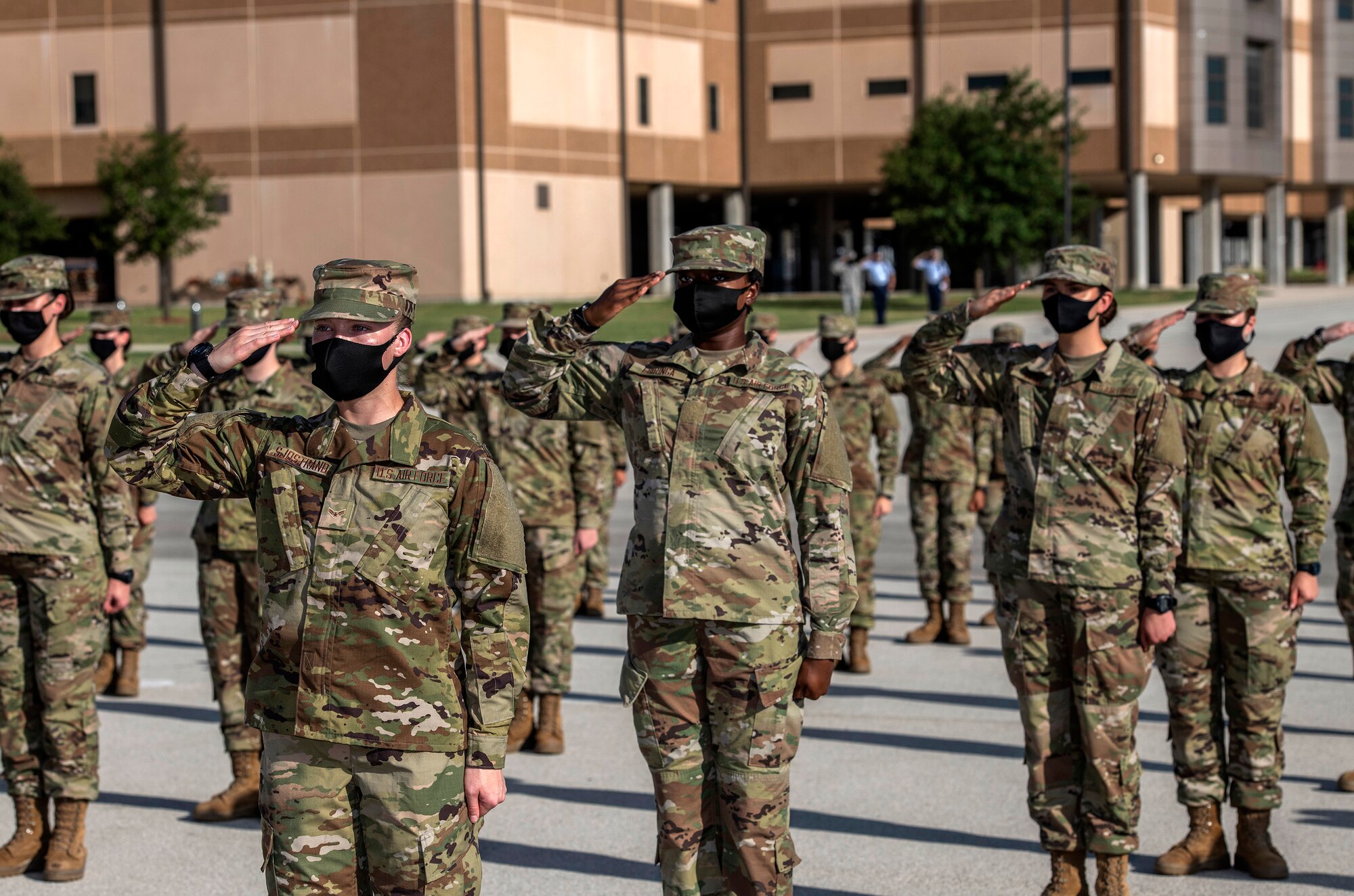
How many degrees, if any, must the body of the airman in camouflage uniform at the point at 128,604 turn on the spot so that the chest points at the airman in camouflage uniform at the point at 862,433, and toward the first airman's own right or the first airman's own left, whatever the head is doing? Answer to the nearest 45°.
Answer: approximately 135° to the first airman's own left

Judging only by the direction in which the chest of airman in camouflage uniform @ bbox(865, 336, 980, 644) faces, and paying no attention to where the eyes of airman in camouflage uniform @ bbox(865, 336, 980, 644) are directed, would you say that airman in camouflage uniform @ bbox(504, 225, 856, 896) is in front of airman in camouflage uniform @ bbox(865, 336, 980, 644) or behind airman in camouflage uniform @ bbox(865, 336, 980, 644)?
in front

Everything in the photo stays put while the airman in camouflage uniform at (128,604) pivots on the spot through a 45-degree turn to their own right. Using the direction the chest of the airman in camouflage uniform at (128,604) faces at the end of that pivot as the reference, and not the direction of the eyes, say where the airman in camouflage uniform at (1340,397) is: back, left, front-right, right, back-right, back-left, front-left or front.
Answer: back-left

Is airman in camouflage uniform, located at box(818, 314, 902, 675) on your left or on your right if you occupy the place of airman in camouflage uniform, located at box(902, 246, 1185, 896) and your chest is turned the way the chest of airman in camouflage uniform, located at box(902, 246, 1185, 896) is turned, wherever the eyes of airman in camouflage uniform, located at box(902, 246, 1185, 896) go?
on your right

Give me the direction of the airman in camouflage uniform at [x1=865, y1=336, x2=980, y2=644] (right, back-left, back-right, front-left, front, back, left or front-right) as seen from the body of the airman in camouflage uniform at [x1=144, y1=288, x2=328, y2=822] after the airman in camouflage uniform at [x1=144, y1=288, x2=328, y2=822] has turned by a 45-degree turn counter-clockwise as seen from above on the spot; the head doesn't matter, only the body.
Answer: back-left

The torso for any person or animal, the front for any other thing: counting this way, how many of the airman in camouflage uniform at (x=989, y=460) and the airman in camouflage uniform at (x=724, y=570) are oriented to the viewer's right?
0
